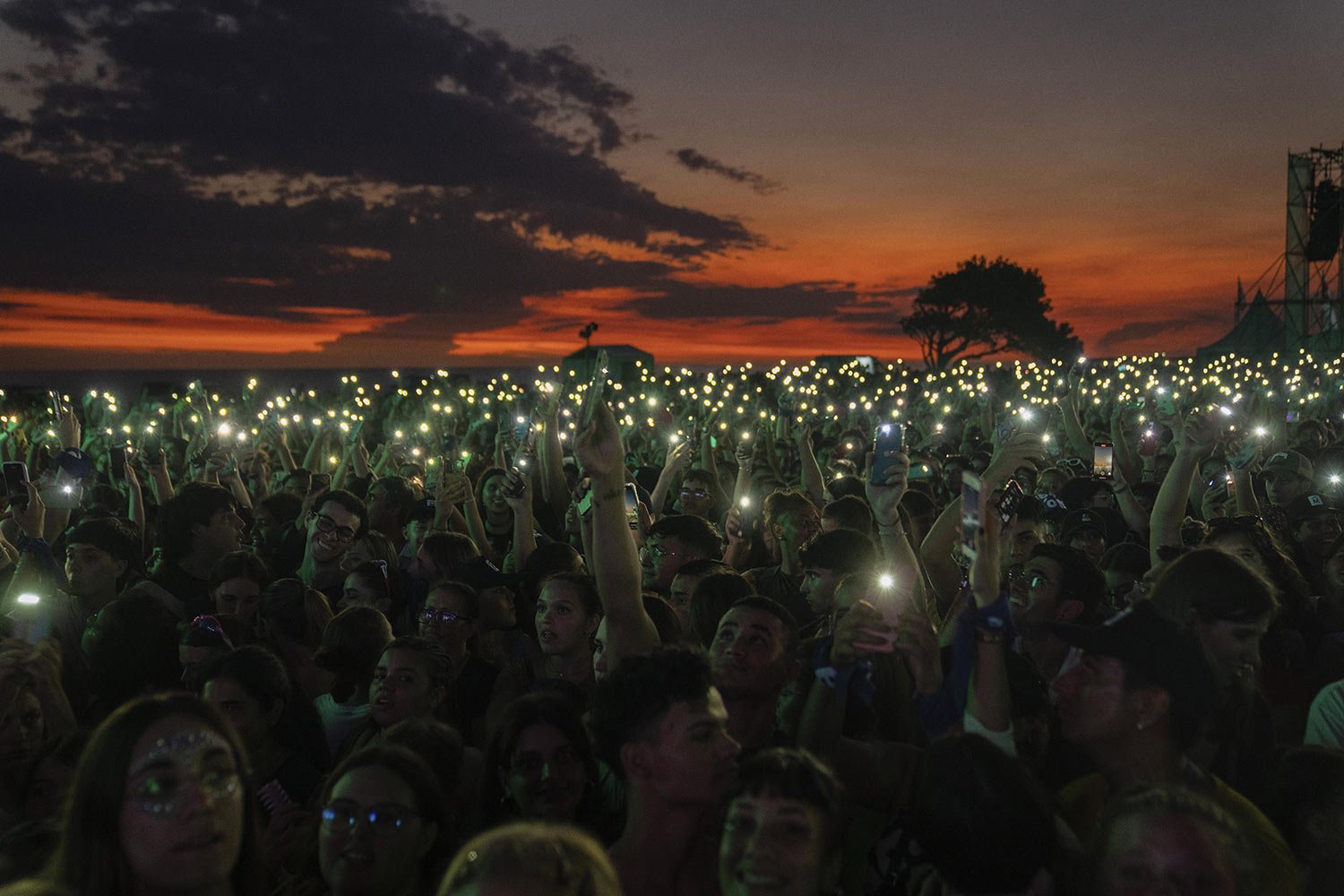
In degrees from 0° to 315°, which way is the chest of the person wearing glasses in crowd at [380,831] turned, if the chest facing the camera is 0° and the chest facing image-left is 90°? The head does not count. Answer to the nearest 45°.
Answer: approximately 45°

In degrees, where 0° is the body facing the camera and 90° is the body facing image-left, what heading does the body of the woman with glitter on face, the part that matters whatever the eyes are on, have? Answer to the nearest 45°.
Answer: approximately 315°

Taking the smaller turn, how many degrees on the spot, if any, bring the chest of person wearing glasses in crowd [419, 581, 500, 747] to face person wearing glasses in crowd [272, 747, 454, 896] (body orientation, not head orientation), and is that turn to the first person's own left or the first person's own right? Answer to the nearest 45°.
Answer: approximately 45° to the first person's own left
